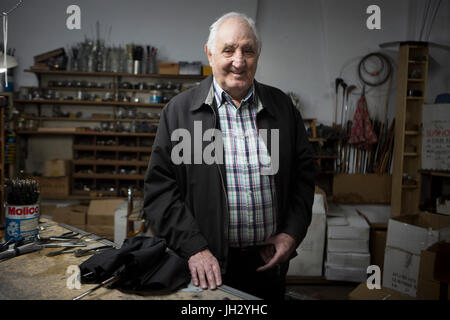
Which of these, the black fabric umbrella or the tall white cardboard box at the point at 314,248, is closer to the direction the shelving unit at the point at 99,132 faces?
the black fabric umbrella

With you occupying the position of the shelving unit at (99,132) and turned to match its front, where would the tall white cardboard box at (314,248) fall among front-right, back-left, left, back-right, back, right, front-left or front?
front-left

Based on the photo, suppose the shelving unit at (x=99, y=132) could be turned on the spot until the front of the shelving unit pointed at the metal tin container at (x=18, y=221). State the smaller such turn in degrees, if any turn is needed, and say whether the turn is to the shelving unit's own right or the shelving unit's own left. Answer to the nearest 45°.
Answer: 0° — it already faces it

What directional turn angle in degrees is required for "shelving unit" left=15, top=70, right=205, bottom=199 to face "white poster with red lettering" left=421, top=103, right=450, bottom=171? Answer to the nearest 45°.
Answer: approximately 45° to its left

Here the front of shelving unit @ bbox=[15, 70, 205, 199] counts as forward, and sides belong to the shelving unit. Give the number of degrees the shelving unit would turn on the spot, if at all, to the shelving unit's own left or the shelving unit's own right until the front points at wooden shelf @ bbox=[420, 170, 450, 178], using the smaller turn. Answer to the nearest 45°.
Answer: approximately 45° to the shelving unit's own left

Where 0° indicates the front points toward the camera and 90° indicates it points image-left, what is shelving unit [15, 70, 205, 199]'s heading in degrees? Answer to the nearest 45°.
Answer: approximately 0°

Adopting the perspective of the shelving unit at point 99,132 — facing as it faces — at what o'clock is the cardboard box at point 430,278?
The cardboard box is roughly at 11 o'clock from the shelving unit.

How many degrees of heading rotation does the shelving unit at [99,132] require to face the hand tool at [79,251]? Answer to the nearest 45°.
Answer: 0° — it already faces it

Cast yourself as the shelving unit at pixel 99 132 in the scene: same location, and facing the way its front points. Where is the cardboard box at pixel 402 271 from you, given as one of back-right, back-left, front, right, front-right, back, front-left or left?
front-left

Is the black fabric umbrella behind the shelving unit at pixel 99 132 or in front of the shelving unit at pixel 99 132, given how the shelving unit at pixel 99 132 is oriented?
in front

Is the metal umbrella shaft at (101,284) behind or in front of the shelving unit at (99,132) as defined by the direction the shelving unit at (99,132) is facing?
in front
